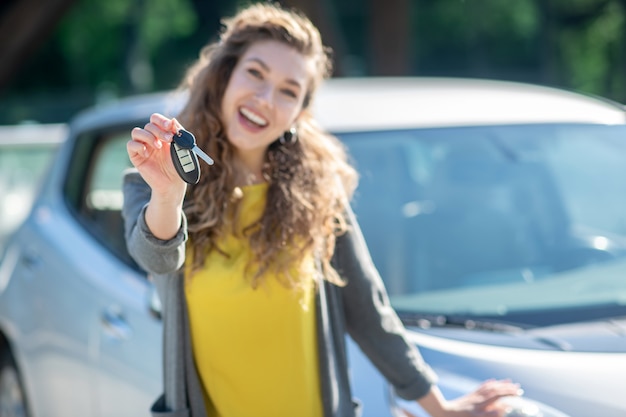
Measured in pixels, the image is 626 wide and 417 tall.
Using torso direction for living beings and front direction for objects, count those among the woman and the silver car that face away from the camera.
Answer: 0

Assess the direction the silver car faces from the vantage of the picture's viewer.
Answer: facing the viewer and to the right of the viewer

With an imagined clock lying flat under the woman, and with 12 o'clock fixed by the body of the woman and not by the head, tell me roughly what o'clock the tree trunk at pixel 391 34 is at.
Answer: The tree trunk is roughly at 6 o'clock from the woman.

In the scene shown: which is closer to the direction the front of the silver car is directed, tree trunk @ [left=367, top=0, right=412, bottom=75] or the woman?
the woman

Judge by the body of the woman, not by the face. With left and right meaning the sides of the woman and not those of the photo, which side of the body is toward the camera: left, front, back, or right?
front
